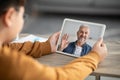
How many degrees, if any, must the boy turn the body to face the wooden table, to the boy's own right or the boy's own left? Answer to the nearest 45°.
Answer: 0° — they already face it

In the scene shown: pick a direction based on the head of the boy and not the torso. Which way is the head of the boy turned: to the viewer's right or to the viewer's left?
to the viewer's right

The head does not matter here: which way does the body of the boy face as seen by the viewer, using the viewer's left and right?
facing away from the viewer and to the right of the viewer
